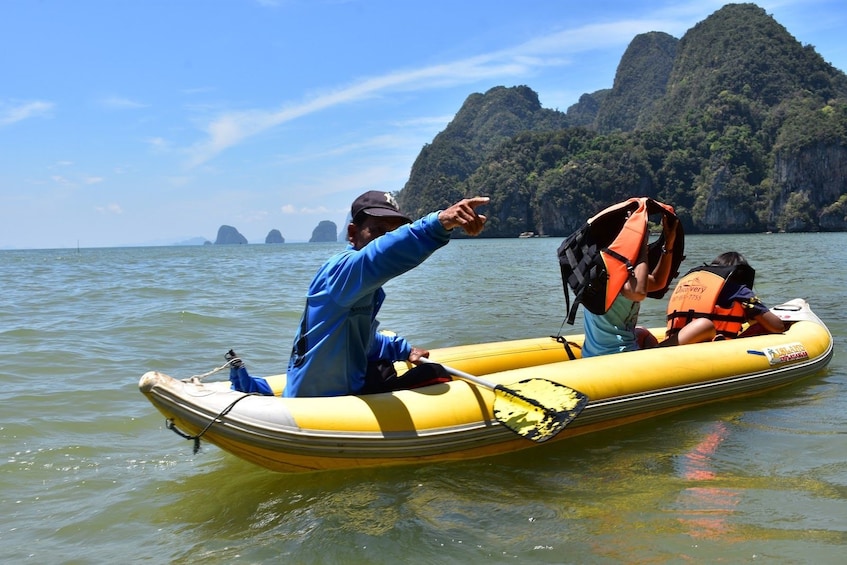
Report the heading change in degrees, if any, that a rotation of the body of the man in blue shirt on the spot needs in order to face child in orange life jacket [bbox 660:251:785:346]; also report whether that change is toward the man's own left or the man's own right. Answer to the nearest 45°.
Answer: approximately 45° to the man's own left
